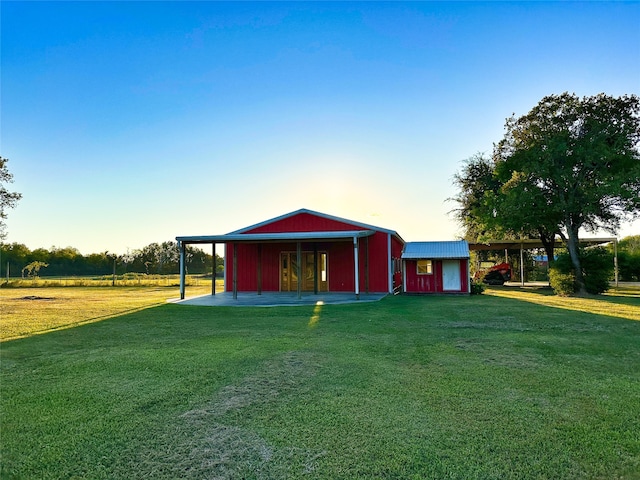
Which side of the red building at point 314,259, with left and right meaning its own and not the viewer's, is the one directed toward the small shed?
left

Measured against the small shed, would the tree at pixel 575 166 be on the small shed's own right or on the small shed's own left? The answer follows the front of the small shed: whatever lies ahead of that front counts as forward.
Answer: on the small shed's own left

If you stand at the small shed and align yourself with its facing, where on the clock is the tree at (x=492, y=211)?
The tree is roughly at 7 o'clock from the small shed.

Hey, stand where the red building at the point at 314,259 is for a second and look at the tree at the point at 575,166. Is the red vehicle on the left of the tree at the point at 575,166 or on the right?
left

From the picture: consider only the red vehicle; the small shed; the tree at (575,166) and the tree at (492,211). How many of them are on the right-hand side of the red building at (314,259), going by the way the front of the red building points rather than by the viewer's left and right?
0

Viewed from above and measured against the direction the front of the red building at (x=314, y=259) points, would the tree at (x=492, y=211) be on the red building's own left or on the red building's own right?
on the red building's own left

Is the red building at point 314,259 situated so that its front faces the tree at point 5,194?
no

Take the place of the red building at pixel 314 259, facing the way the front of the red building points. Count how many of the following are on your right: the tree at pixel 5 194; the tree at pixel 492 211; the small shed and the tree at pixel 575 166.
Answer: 1

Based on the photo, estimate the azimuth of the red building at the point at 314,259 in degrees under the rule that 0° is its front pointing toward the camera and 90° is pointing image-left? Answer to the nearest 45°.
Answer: approximately 0°

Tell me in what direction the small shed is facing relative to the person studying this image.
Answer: facing the viewer

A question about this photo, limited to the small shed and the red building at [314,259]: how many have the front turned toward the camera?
2

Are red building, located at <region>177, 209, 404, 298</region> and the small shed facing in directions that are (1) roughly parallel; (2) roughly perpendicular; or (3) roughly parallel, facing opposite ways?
roughly parallel

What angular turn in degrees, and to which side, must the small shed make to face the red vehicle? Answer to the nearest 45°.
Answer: approximately 180°

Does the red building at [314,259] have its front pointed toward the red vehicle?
no

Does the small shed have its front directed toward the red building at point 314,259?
no

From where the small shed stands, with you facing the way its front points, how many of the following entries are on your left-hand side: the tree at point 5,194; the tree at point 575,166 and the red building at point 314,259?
1
